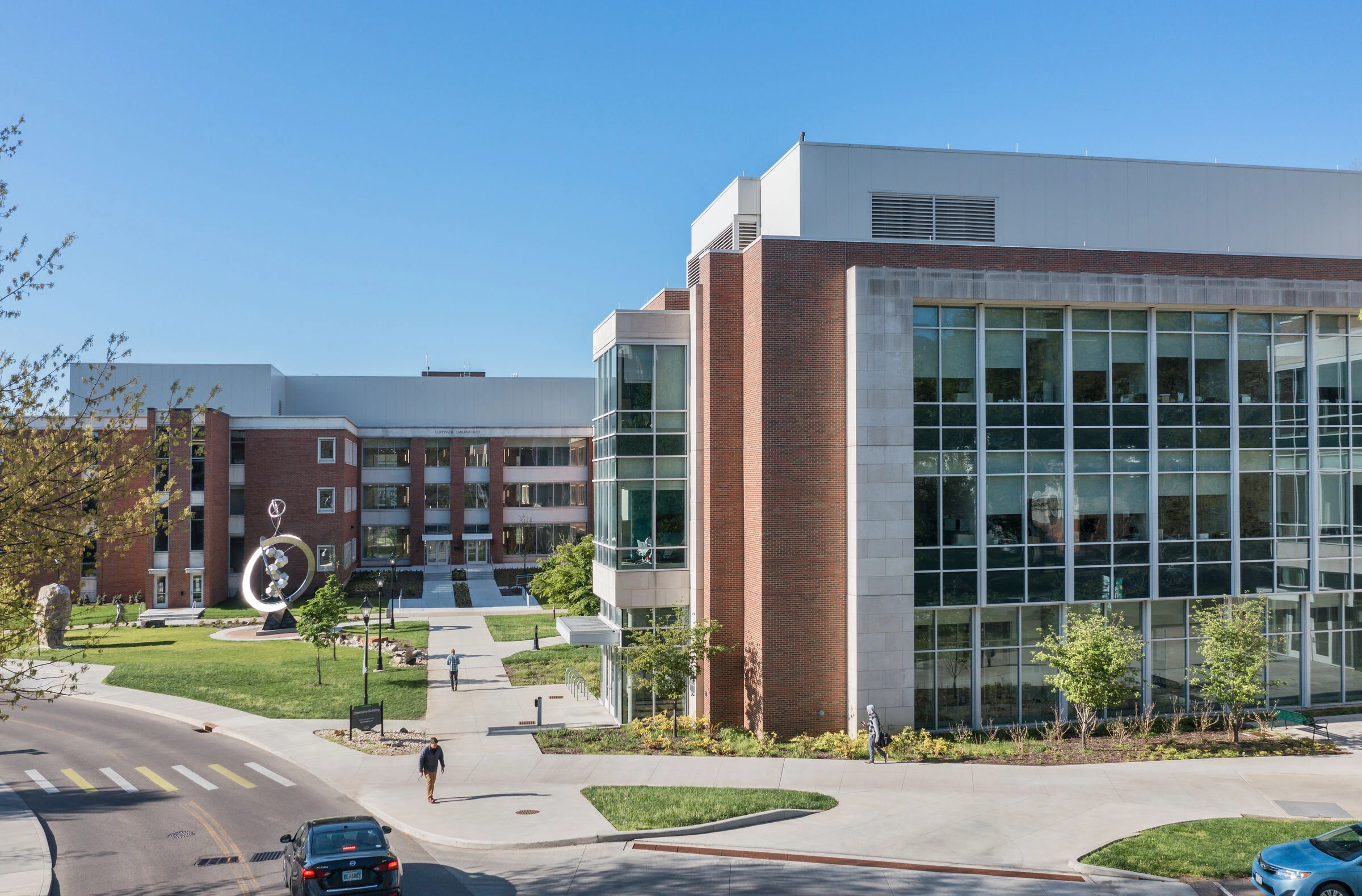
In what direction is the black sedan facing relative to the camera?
away from the camera

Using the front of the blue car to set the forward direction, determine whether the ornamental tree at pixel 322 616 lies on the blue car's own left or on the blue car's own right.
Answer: on the blue car's own right

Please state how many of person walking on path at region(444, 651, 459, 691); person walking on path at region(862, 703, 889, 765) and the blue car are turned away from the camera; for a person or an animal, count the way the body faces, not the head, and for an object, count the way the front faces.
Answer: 1

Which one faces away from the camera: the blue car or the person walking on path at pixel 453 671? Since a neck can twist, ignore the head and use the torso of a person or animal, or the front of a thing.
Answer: the person walking on path

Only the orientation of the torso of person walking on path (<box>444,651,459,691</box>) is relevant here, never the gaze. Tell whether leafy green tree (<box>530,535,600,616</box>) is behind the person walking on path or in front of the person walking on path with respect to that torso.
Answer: in front

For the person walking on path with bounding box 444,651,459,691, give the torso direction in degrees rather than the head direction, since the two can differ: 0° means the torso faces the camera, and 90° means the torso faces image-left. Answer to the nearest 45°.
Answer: approximately 180°

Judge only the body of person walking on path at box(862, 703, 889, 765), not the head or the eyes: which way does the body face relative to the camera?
to the viewer's left

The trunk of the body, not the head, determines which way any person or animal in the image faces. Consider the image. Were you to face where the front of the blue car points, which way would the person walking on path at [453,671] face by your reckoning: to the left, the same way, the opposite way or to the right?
to the right
